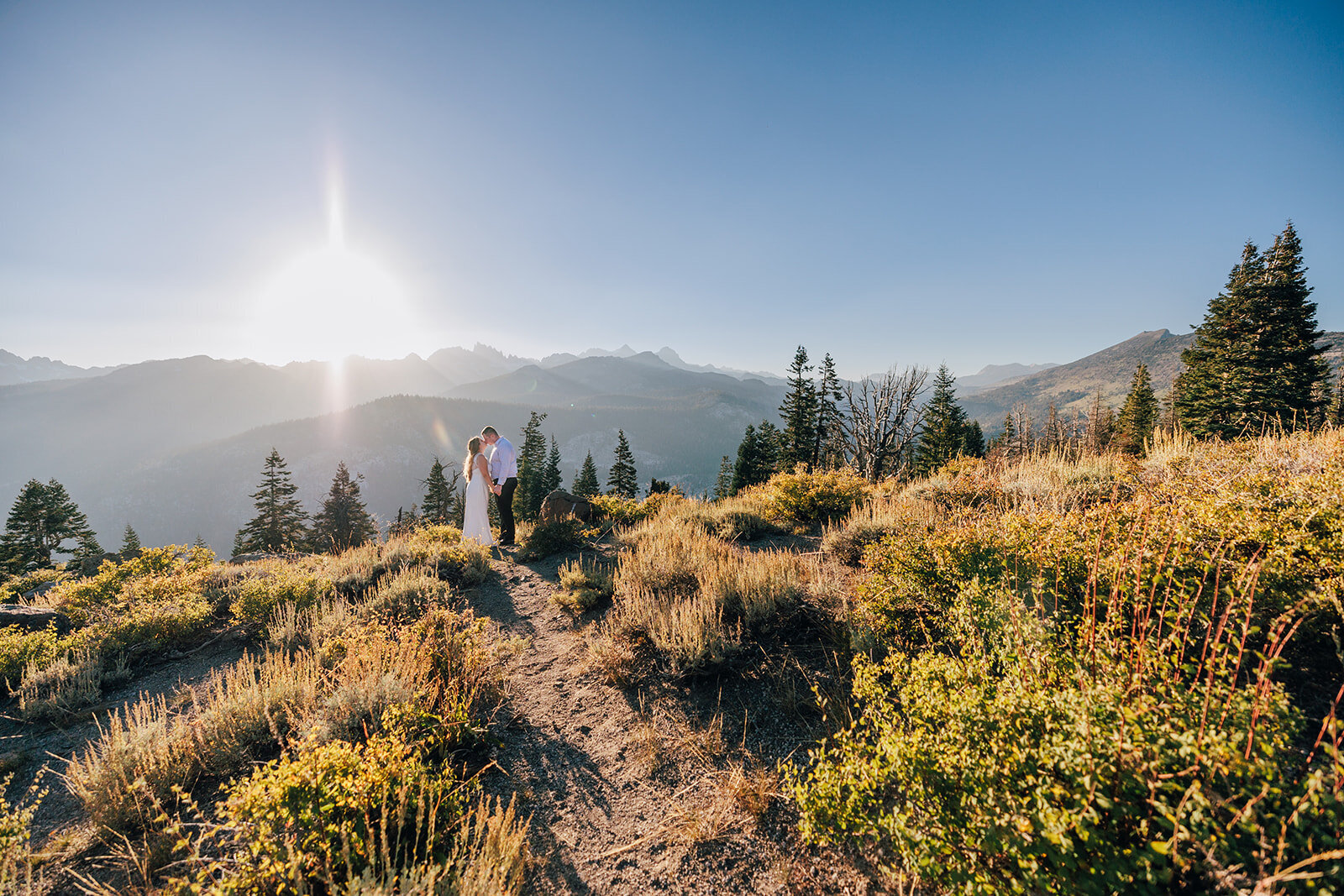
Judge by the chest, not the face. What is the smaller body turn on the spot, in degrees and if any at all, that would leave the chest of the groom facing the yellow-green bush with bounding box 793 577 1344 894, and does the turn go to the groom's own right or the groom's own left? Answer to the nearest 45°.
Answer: approximately 90° to the groom's own left

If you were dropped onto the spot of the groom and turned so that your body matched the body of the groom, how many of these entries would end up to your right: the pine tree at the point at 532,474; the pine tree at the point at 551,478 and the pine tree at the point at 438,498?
3

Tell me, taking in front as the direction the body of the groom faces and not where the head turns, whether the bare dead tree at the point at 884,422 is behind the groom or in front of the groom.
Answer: behind

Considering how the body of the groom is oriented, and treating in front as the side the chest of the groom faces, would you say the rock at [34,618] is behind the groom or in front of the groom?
in front

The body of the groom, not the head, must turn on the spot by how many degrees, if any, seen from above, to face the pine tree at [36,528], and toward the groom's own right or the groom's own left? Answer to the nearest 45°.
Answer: approximately 45° to the groom's own right

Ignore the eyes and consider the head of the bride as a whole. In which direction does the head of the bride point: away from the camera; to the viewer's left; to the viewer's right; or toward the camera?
to the viewer's right

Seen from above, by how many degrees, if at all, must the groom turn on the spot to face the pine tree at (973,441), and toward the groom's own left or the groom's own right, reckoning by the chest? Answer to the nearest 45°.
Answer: approximately 135° to the groom's own right

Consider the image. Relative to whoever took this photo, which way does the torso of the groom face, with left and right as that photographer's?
facing to the left of the viewer
